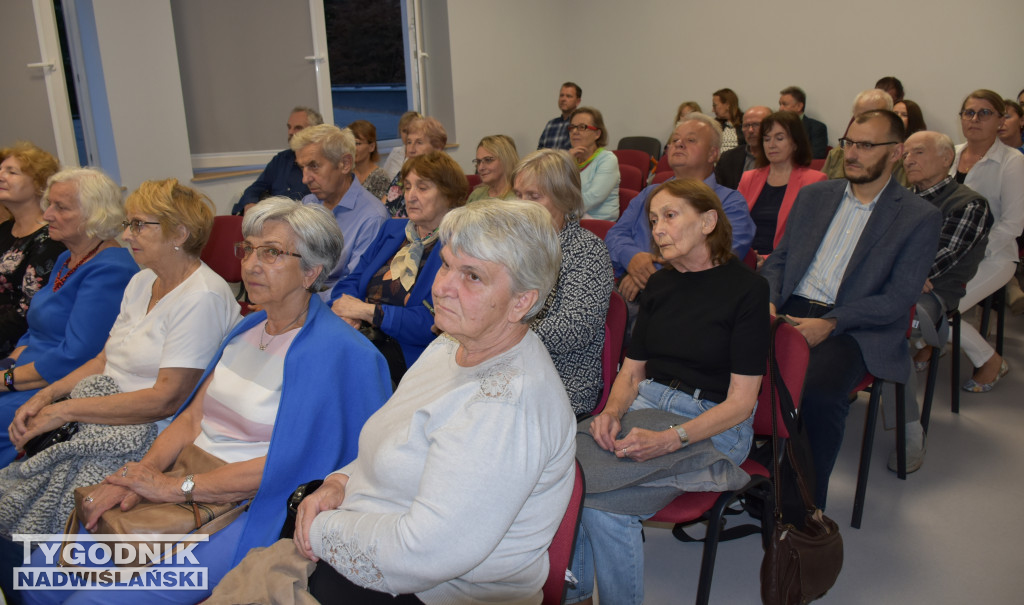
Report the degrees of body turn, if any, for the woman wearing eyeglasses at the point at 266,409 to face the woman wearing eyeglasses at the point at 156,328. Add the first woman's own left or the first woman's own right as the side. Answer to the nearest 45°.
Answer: approximately 135° to the first woman's own right

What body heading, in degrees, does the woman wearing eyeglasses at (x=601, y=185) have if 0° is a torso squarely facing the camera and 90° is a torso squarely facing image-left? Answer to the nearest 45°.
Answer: approximately 45°

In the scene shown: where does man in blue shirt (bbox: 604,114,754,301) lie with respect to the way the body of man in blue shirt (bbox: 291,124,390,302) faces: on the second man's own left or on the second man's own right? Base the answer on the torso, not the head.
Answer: on the second man's own left
